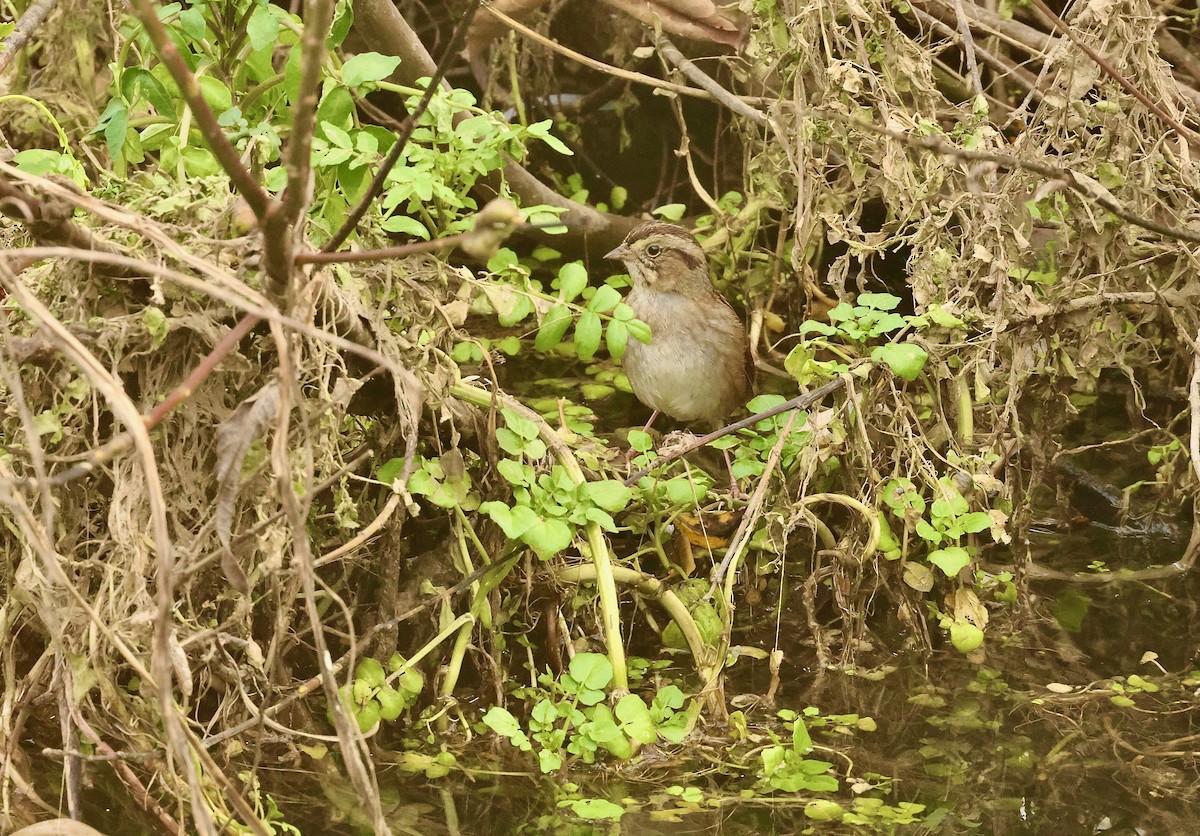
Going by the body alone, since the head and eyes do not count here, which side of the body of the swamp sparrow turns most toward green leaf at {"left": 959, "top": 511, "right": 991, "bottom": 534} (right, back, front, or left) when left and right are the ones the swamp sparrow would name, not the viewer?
left

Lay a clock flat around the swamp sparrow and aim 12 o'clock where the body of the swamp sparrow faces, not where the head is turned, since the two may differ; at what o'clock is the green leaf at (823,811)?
The green leaf is roughly at 10 o'clock from the swamp sparrow.

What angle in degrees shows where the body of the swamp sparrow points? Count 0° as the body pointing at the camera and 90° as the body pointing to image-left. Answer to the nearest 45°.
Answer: approximately 45°

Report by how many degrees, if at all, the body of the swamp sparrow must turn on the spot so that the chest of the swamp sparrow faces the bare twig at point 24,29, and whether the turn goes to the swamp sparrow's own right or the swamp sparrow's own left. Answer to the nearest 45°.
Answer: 0° — it already faces it

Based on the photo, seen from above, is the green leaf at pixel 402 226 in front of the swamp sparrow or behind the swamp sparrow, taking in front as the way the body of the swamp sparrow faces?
in front

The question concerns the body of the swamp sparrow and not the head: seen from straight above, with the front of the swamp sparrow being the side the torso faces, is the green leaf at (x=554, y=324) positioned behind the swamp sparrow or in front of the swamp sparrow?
in front
